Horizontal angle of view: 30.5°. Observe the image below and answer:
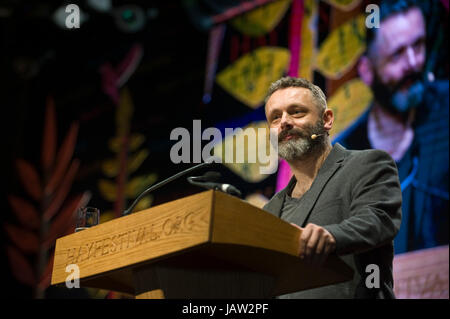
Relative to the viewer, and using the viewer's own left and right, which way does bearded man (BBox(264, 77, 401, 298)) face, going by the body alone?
facing the viewer and to the left of the viewer

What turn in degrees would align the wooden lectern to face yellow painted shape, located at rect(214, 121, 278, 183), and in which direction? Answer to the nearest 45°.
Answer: approximately 135° to its right

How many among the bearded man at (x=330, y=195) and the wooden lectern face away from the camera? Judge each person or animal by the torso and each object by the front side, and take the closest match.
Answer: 0

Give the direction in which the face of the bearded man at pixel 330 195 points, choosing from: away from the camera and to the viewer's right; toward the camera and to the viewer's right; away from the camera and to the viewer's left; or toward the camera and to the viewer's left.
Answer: toward the camera and to the viewer's left

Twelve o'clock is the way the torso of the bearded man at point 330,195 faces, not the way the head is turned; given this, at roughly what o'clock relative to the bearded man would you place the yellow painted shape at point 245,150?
The yellow painted shape is roughly at 4 o'clock from the bearded man.
